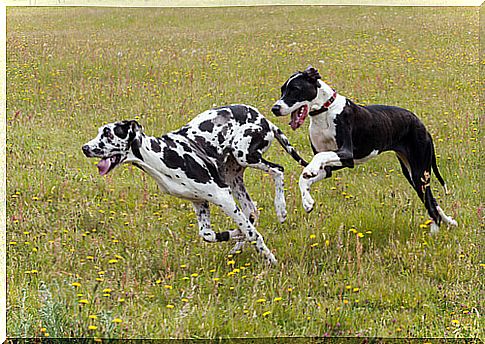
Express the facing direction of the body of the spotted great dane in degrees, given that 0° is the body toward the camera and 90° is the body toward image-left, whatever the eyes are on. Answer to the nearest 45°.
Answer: approximately 90°

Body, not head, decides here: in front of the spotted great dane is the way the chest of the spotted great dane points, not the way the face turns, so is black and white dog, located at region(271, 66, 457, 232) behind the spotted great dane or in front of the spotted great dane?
behind
